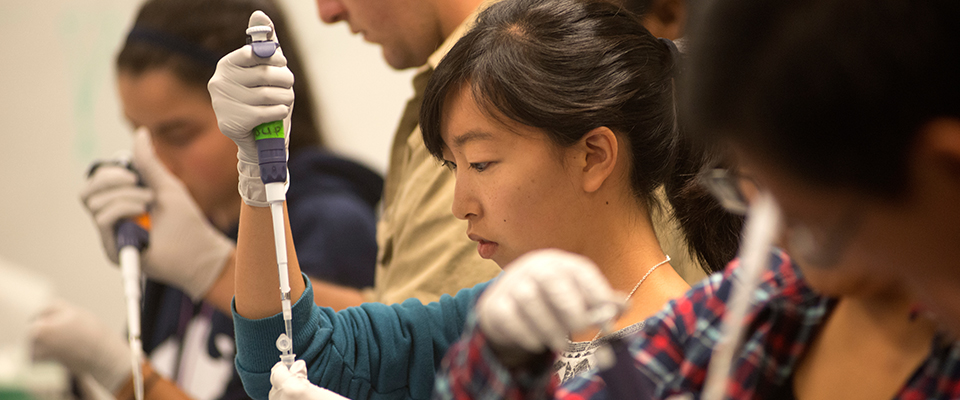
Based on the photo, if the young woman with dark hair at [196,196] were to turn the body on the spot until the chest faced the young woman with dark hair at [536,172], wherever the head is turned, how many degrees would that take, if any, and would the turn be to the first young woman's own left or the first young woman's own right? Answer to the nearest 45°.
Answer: approximately 90° to the first young woman's own left

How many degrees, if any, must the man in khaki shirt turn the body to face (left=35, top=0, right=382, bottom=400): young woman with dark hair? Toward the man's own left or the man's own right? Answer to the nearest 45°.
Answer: approximately 45° to the man's own right

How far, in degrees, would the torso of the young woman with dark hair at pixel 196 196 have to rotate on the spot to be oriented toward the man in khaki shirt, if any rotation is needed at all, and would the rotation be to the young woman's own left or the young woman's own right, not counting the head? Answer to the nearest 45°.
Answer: approximately 90° to the young woman's own left

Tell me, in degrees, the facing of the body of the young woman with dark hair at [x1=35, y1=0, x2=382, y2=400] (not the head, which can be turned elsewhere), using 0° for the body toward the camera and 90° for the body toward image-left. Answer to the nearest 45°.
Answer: approximately 45°

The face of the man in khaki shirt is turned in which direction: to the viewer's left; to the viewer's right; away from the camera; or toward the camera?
to the viewer's left

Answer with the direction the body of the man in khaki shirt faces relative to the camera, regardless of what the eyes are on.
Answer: to the viewer's left

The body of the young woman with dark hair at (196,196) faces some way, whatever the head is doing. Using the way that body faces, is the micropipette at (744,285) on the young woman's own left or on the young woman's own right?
on the young woman's own left

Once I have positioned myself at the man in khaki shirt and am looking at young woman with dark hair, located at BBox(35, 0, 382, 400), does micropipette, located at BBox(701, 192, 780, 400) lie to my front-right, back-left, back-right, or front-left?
back-left
